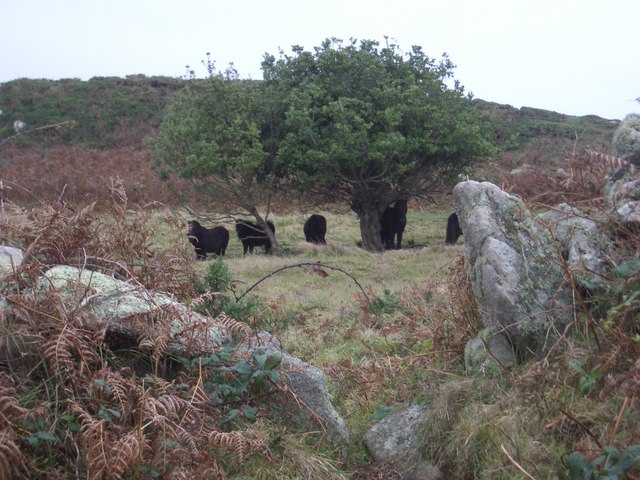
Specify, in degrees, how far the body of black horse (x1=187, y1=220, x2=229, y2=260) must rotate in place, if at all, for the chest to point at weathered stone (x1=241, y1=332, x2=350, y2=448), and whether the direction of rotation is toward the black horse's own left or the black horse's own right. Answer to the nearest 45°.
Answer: approximately 45° to the black horse's own left

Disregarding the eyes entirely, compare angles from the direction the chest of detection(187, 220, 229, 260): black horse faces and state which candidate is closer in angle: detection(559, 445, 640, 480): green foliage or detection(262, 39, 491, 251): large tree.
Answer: the green foliage

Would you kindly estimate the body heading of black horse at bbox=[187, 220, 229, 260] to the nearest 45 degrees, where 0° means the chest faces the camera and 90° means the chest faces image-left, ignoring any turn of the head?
approximately 45°

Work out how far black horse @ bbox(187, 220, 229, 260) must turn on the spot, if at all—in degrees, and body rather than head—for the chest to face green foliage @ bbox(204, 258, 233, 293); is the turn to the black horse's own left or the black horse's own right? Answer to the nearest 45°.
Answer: approximately 45° to the black horse's own left
